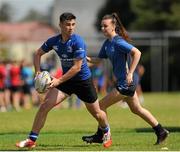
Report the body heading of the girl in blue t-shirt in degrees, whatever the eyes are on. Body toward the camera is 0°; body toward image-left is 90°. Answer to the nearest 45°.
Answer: approximately 90°

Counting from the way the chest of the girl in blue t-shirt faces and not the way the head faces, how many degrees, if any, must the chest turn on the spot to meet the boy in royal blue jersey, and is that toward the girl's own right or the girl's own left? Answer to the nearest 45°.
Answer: approximately 45° to the girl's own left

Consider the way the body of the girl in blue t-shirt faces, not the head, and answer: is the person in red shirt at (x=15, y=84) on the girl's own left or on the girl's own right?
on the girl's own right

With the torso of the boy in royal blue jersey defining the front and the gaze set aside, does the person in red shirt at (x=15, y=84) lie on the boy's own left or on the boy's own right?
on the boy's own right

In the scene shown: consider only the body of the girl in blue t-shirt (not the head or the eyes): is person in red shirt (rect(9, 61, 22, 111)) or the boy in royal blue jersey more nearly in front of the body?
the boy in royal blue jersey

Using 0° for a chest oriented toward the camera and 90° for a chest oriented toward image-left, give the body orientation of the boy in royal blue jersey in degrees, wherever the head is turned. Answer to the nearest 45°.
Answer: approximately 45°
